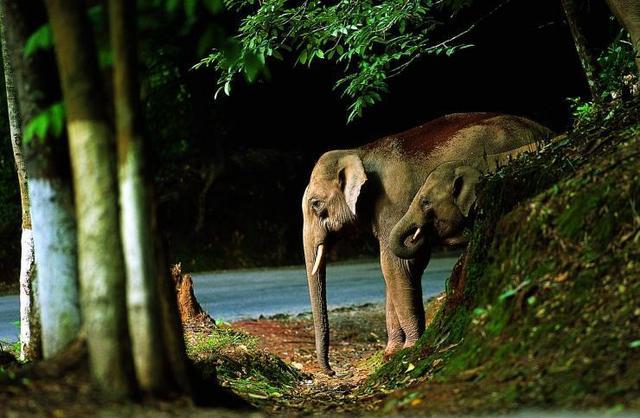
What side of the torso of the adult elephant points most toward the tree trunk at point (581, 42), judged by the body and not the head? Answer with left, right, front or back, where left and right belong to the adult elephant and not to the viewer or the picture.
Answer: back

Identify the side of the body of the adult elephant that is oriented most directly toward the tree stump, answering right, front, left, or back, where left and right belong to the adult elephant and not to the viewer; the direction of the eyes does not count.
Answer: front

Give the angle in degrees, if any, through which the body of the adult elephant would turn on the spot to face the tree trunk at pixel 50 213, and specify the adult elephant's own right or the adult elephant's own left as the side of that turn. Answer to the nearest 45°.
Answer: approximately 90° to the adult elephant's own left

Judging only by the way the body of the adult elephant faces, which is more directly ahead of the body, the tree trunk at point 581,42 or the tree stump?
the tree stump

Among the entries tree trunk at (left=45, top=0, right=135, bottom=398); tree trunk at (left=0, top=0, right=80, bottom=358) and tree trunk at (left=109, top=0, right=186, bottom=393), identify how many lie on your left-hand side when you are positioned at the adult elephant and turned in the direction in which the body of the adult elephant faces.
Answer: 3

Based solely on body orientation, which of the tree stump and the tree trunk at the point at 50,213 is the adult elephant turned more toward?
the tree stump

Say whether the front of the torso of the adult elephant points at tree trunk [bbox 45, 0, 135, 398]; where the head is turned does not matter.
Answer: no

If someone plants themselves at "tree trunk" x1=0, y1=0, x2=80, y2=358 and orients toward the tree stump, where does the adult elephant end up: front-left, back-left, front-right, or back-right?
front-right

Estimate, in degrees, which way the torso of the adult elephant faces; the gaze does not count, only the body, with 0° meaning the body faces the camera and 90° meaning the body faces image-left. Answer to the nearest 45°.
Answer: approximately 90°

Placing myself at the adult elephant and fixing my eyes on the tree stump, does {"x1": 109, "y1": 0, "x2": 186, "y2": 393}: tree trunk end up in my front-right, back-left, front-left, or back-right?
front-left
